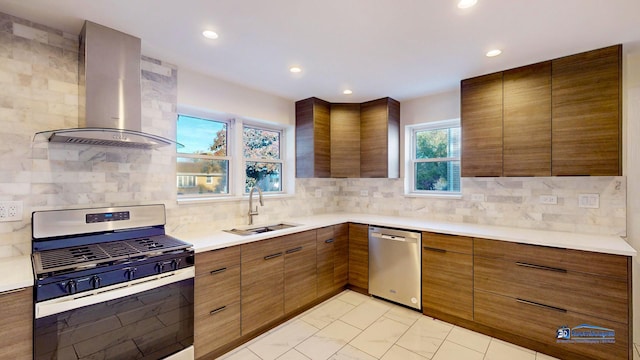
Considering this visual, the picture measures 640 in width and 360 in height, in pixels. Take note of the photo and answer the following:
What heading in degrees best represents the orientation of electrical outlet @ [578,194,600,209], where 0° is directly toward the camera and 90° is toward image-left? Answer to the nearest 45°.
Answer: approximately 0°

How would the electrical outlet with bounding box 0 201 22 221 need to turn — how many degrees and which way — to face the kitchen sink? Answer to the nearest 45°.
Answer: approximately 90° to its left

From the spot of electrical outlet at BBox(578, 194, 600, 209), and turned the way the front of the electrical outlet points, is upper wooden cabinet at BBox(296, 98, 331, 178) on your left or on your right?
on your right

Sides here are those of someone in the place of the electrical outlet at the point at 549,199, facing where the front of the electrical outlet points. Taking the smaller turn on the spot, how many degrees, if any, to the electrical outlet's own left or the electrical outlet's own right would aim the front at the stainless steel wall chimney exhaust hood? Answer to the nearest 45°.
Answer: approximately 45° to the electrical outlet's own right

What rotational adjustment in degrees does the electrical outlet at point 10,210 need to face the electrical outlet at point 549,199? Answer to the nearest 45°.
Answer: approximately 45° to its left

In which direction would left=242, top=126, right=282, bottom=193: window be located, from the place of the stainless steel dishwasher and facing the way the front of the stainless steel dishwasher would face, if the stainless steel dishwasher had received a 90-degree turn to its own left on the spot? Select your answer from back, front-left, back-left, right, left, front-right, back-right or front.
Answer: back-right
